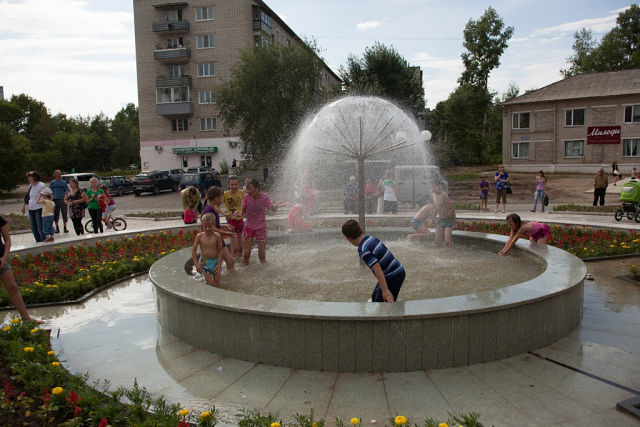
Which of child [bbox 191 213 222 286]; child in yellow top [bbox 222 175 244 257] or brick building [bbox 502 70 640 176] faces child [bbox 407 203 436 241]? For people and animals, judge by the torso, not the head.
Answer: the brick building

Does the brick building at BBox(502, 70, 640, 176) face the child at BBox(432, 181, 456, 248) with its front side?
yes

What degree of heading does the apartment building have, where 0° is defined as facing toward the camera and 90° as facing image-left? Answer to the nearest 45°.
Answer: approximately 0°

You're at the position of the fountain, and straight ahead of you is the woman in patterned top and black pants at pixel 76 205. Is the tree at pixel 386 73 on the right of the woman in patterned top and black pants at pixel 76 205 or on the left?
right

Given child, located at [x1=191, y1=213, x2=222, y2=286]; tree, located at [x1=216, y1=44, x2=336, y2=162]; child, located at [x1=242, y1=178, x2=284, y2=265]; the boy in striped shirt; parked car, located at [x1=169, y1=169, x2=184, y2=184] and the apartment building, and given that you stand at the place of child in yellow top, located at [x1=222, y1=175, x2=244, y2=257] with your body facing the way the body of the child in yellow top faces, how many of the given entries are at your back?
3

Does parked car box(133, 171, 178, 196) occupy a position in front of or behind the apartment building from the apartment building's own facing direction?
in front

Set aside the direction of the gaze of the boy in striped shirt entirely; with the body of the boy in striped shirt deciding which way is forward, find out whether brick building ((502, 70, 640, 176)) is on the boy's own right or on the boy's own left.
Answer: on the boy's own right

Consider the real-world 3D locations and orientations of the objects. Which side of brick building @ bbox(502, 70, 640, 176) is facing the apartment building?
right
